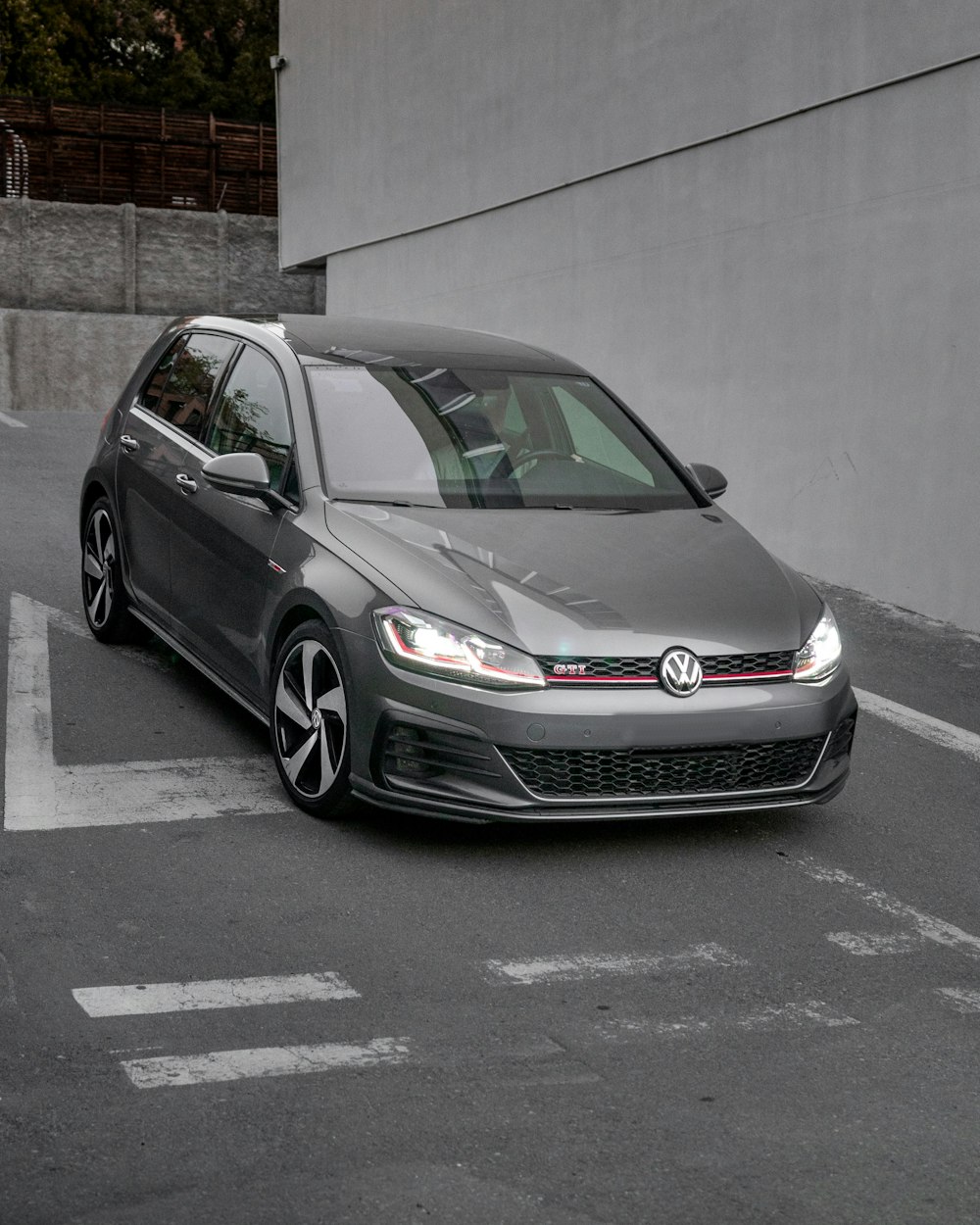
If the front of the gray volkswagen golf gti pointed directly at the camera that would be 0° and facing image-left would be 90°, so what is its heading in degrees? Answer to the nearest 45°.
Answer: approximately 315°

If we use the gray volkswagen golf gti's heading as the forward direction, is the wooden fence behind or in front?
behind
